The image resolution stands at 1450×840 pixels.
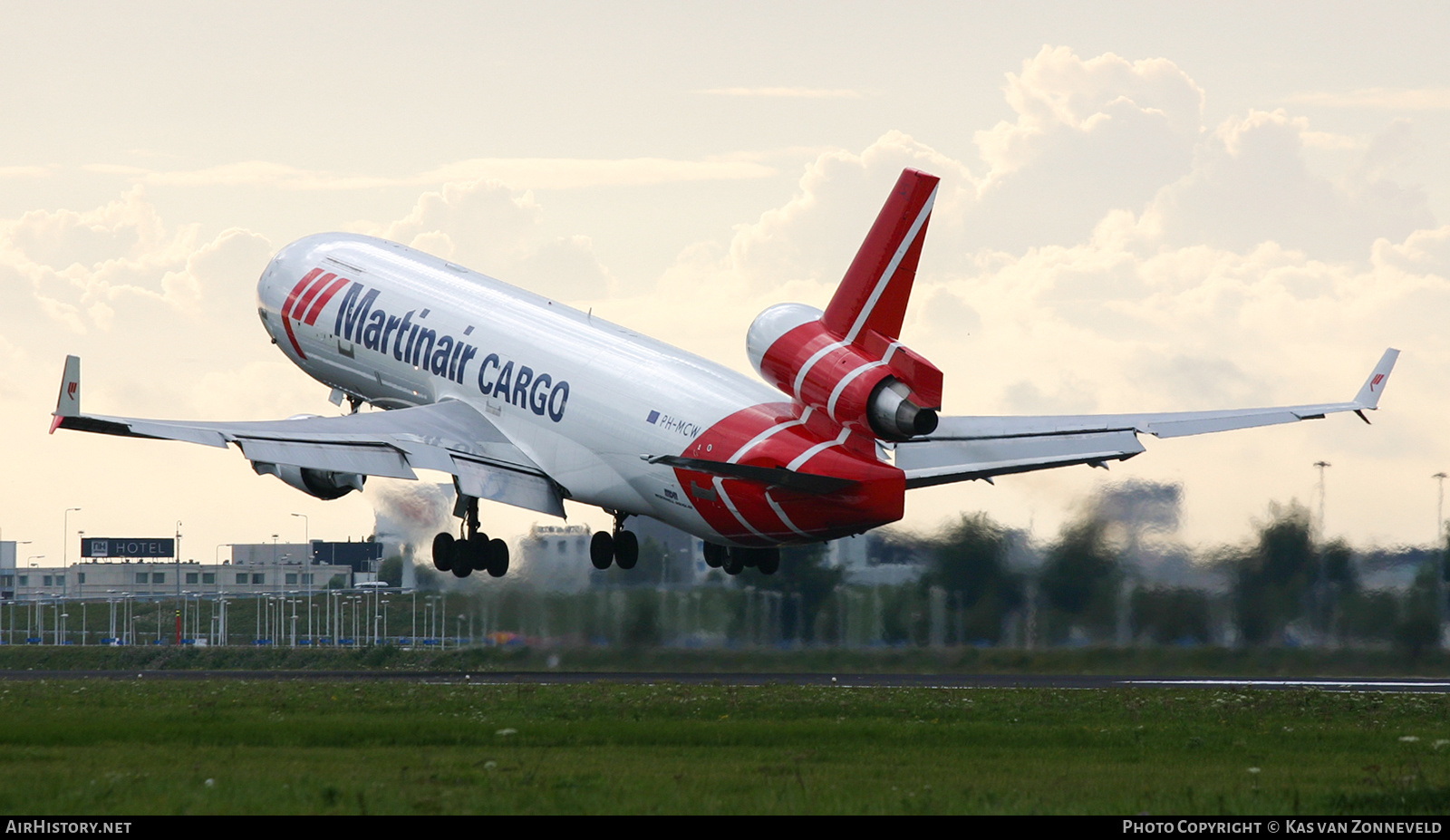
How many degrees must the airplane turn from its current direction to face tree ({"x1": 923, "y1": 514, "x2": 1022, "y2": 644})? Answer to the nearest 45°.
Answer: approximately 90° to its right

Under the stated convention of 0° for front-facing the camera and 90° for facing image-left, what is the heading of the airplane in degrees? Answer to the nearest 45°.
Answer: approximately 135°

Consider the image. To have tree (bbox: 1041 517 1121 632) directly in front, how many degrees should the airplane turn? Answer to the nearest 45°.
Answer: approximately 90° to its right

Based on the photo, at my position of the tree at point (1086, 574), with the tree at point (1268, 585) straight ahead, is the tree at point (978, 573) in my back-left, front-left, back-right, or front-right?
back-left
